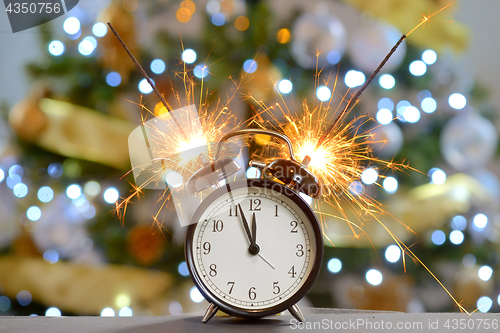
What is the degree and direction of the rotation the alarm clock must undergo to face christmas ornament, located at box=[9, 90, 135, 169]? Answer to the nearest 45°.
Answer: approximately 135° to its right

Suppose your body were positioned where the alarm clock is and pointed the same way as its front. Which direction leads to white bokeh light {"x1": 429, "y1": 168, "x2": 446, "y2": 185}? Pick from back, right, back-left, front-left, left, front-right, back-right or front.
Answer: back-left

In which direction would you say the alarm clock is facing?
toward the camera

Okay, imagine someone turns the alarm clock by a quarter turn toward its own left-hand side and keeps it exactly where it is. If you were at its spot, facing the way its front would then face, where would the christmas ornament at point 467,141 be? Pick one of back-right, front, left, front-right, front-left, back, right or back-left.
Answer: front-left
